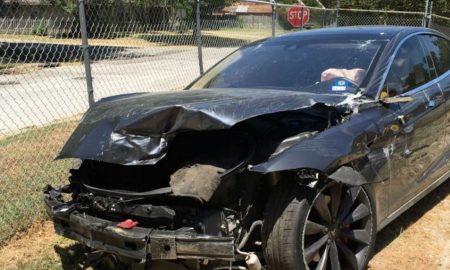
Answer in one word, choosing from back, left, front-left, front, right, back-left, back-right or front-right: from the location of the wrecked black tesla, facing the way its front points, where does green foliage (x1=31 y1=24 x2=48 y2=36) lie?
right

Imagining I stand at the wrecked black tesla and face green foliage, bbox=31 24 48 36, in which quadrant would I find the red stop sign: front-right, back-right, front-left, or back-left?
front-right

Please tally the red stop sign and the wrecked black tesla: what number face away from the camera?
0

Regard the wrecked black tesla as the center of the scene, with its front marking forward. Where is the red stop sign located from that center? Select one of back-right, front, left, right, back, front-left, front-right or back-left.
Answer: back-right

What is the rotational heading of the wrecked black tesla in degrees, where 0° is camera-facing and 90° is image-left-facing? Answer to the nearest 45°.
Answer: approximately 45°

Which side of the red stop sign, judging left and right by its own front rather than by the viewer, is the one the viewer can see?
front

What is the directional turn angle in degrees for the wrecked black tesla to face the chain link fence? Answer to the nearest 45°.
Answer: approximately 90° to its right

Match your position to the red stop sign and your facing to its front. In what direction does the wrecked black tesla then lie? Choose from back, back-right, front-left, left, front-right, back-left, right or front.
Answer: front
